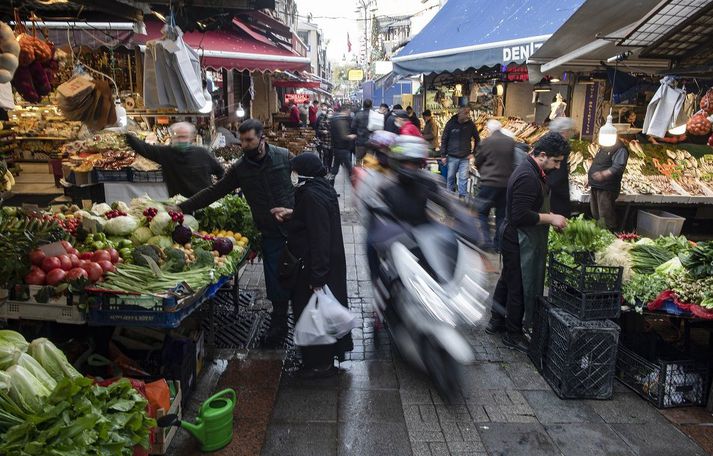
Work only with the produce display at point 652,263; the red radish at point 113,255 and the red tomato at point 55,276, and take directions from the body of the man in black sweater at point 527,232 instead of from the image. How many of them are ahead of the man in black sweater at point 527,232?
1

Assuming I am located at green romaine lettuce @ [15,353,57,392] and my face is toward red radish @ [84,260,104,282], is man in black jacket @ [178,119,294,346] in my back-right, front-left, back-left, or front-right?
front-right

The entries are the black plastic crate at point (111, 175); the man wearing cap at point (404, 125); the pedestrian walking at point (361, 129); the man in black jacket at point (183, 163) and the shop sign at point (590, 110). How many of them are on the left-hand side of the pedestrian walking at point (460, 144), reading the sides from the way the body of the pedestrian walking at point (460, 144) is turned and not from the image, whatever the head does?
1

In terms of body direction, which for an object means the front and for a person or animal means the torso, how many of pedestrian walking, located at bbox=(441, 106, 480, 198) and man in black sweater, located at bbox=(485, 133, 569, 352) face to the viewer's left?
0

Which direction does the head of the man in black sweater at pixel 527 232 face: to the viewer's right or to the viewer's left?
to the viewer's right

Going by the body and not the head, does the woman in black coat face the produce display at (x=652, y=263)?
no

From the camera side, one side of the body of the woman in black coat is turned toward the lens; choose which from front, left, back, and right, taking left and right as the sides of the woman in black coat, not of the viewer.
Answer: left

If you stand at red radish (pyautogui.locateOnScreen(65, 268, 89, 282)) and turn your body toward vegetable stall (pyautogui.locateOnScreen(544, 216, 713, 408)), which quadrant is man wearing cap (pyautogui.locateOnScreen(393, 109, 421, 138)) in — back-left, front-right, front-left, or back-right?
front-left

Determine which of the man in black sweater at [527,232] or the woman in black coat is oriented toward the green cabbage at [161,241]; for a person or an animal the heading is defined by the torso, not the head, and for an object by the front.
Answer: the woman in black coat

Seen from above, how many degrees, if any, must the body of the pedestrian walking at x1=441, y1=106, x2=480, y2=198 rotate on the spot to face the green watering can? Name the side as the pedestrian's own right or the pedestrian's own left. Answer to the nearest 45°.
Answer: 0° — they already face it

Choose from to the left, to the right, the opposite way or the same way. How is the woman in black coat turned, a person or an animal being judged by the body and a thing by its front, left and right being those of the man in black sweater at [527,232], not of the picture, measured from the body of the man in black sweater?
the opposite way

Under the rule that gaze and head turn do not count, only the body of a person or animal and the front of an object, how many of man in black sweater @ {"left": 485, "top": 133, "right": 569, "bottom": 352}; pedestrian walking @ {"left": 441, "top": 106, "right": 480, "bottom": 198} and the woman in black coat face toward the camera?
1

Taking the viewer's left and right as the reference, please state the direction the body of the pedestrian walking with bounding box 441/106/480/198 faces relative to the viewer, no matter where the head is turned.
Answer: facing the viewer

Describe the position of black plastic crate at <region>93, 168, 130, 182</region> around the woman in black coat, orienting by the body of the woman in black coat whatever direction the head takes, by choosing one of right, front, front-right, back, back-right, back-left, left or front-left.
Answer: front-right

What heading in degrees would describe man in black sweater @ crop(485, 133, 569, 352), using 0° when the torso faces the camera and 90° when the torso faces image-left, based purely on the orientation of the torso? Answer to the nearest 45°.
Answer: approximately 270°

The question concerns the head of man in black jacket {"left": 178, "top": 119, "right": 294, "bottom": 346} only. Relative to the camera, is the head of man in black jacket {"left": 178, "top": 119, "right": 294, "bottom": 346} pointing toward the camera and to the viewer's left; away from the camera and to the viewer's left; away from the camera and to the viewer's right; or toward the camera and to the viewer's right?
toward the camera and to the viewer's left

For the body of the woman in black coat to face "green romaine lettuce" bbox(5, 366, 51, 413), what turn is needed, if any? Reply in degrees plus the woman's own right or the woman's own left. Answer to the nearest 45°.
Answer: approximately 45° to the woman's own left
